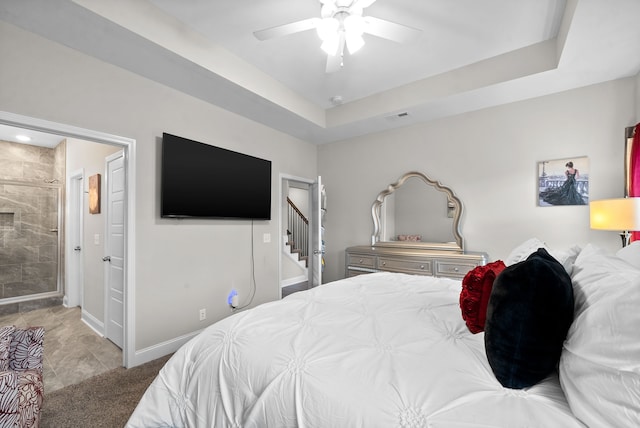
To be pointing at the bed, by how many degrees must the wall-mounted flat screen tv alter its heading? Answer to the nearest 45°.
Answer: approximately 45° to its right

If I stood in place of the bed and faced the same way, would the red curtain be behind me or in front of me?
behind

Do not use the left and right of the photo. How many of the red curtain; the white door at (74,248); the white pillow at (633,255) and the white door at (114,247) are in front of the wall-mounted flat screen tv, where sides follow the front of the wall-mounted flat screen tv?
2

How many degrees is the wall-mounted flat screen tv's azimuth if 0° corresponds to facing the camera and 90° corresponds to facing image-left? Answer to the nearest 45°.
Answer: approximately 315°

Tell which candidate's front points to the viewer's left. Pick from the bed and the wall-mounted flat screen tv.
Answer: the bed

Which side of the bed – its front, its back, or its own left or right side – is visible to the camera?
left

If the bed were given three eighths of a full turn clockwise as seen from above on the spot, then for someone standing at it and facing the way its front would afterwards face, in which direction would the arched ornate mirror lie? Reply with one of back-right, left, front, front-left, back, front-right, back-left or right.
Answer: front-left

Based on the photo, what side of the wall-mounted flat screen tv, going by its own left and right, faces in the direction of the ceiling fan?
front

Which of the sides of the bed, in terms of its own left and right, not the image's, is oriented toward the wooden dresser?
right

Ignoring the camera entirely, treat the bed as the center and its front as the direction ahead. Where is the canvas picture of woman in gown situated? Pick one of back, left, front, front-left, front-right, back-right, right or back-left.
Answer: back-right

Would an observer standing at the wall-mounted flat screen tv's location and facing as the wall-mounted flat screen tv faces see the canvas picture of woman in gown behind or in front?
in front

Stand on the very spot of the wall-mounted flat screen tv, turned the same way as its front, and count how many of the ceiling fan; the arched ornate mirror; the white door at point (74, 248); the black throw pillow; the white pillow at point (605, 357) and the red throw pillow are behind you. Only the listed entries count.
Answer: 1

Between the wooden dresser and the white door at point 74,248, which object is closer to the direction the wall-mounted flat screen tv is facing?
the wooden dresser

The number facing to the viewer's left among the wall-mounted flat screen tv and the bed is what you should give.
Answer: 1

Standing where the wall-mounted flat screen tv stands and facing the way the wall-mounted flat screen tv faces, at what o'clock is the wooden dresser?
The wooden dresser is roughly at 11 o'clock from the wall-mounted flat screen tv.

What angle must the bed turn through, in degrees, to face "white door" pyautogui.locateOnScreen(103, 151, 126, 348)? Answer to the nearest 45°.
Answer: approximately 45° to its right

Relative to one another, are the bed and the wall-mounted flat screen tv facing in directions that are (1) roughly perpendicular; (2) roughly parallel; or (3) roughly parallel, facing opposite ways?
roughly parallel, facing opposite ways

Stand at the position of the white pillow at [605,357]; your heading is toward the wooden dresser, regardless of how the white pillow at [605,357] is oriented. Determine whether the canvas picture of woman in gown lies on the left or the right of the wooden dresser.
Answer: right
